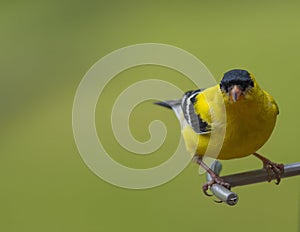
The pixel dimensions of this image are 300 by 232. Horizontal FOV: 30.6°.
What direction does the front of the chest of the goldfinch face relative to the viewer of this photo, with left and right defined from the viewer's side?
facing the viewer and to the right of the viewer
